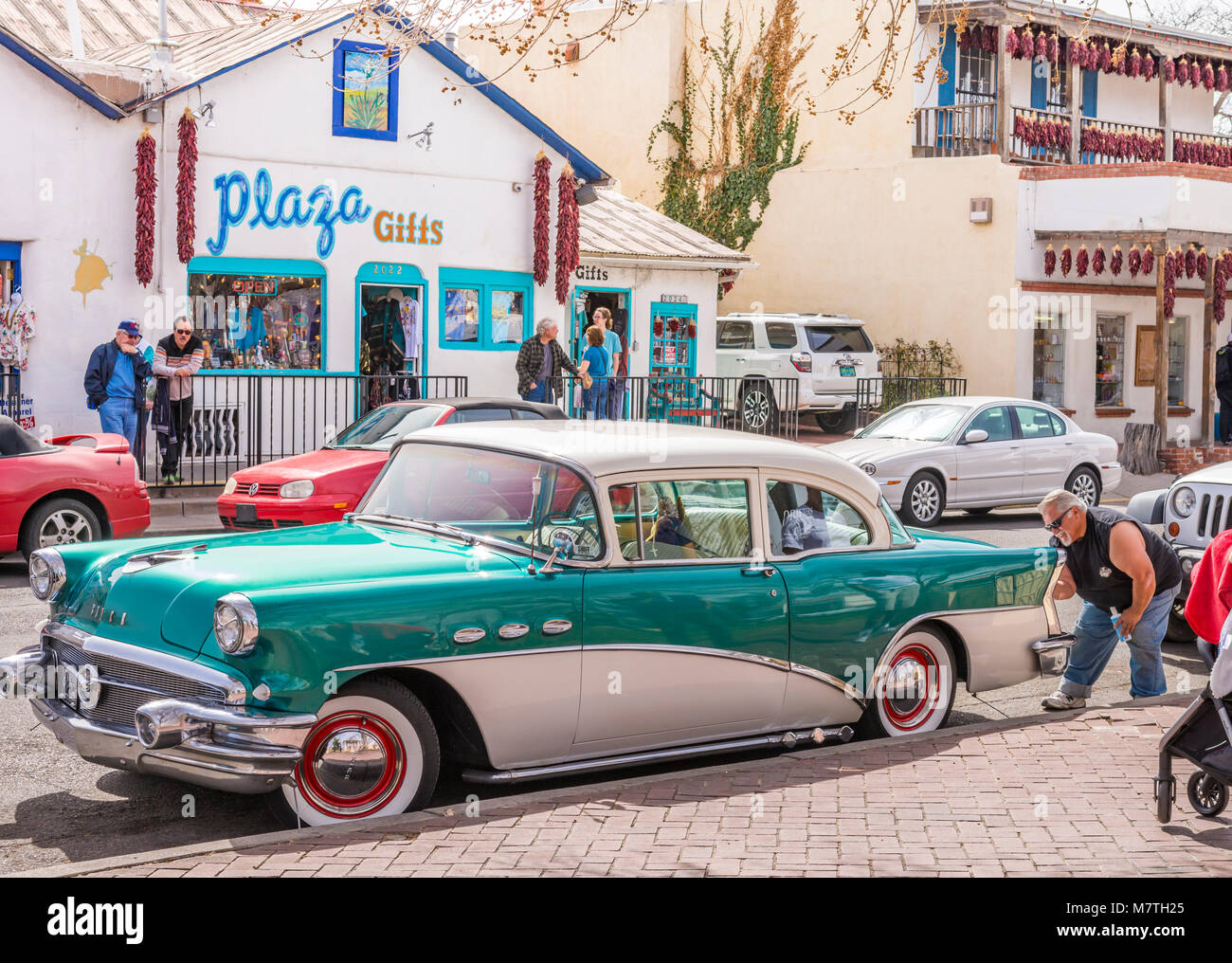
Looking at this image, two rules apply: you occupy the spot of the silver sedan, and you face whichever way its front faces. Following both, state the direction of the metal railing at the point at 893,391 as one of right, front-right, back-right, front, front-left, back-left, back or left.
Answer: back-right

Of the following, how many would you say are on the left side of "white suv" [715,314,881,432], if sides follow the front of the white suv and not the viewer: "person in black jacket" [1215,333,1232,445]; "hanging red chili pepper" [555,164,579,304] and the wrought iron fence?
2

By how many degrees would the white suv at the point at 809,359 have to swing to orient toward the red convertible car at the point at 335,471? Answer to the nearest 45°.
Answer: approximately 135° to its left

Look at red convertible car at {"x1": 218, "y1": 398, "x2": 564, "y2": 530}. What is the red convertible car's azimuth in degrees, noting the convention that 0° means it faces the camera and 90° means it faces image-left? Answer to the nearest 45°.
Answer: approximately 45°

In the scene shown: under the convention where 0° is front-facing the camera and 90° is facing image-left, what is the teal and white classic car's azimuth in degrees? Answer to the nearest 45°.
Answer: approximately 45°

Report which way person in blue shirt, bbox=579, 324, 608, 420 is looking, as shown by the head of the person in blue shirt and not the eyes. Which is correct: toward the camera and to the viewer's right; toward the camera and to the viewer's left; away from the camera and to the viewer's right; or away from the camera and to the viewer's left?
away from the camera and to the viewer's left

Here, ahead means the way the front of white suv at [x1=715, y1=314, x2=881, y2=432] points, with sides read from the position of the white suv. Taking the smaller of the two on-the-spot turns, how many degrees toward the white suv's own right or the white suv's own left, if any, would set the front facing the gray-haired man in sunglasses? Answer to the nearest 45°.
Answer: approximately 135° to the white suv's own left

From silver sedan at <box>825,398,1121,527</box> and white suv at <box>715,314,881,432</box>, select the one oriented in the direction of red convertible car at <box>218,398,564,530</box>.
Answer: the silver sedan

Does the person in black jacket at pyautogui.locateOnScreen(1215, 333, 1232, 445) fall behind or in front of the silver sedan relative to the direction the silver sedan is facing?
behind

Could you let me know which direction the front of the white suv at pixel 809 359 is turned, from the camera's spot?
facing away from the viewer and to the left of the viewer

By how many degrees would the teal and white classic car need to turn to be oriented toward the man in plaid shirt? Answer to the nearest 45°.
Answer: approximately 135° to its right

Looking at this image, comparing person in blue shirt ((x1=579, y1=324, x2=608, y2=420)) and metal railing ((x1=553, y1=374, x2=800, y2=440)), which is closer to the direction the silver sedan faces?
the person in blue shirt

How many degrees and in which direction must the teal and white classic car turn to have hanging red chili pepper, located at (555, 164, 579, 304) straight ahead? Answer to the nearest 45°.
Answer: approximately 135° to its right
